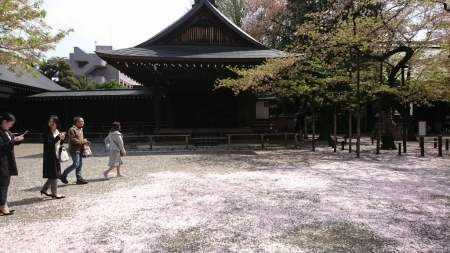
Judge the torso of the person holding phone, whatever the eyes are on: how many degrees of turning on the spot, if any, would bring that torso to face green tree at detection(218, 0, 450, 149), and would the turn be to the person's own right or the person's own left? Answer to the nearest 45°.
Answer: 0° — they already face it

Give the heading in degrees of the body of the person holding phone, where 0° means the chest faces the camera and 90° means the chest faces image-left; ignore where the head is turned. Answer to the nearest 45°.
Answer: approximately 270°

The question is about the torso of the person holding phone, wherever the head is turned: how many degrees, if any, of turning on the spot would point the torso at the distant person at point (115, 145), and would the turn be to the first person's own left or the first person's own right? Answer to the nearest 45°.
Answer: approximately 45° to the first person's own left

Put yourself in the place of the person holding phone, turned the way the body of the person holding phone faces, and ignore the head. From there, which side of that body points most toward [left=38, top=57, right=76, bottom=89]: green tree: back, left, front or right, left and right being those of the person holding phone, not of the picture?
left

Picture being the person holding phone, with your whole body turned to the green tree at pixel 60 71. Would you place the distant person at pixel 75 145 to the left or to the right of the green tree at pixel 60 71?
right
